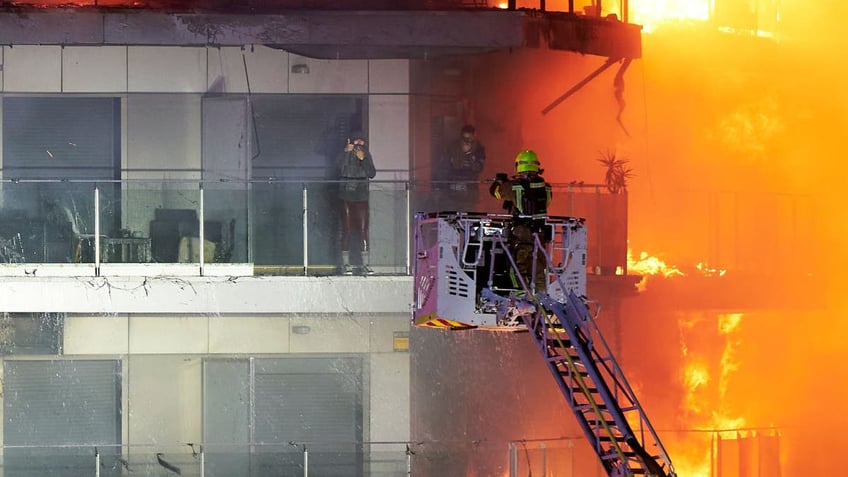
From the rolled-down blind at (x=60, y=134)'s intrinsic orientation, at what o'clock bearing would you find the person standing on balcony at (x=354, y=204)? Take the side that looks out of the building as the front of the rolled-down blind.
The person standing on balcony is roughly at 10 o'clock from the rolled-down blind.

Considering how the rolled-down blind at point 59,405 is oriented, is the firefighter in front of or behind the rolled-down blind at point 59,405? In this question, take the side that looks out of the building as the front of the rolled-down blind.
in front

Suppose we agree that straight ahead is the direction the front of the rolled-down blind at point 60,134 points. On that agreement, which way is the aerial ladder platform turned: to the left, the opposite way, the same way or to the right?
the opposite way

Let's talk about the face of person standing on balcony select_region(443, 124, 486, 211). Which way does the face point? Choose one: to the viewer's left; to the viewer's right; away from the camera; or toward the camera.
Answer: toward the camera

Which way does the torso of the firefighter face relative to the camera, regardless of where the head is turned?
away from the camera

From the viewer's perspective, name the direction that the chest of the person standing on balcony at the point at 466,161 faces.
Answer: toward the camera

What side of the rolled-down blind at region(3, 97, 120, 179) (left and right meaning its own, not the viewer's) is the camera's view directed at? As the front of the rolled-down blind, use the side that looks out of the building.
front

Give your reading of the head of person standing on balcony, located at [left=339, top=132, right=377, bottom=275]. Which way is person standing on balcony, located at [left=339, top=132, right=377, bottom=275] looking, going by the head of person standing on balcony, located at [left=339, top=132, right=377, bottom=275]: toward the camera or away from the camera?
toward the camera

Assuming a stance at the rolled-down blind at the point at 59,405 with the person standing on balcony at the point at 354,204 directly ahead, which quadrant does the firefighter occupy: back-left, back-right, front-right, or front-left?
front-right

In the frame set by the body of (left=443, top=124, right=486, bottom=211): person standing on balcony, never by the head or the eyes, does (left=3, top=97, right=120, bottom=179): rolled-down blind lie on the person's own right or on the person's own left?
on the person's own right

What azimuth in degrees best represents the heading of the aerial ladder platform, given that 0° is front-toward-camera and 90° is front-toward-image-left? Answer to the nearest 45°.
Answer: approximately 135°

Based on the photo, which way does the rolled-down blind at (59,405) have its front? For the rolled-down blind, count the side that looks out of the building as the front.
toward the camera

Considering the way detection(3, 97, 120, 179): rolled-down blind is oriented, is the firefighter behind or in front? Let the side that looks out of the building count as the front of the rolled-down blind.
in front
